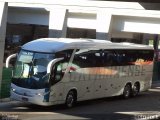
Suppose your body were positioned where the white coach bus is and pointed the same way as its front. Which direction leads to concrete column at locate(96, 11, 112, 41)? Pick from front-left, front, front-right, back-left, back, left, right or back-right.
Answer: back-right

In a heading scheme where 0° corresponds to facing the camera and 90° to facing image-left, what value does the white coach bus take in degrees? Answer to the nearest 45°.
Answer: approximately 45°

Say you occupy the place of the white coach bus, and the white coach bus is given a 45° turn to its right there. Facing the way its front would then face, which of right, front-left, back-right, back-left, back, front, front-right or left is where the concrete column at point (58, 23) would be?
right
